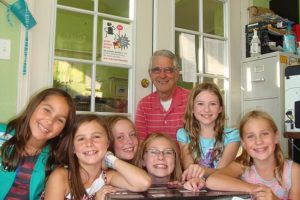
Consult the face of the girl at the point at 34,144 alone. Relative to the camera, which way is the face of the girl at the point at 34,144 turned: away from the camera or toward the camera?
toward the camera

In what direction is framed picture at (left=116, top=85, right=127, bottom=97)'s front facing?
toward the camera

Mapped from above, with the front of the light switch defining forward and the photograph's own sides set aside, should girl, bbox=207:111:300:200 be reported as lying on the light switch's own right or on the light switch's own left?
on the light switch's own left

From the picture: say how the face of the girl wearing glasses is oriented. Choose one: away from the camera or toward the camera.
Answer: toward the camera

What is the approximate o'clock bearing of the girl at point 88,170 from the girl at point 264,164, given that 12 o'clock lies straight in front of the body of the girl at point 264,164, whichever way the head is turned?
the girl at point 88,170 is roughly at 2 o'clock from the girl at point 264,164.

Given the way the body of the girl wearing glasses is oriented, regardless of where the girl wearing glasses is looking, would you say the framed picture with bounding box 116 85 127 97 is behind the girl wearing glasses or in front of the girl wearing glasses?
behind

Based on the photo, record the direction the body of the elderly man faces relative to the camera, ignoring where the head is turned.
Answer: toward the camera

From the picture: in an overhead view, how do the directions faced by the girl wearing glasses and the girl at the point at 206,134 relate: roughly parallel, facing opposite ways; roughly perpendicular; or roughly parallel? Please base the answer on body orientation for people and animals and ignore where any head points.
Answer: roughly parallel

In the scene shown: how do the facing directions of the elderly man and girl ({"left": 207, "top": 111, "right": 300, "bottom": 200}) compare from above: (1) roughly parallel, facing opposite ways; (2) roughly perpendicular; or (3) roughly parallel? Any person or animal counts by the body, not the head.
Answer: roughly parallel

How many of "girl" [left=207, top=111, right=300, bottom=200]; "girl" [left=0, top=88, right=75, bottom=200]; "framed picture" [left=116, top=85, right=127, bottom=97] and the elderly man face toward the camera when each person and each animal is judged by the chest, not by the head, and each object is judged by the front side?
4

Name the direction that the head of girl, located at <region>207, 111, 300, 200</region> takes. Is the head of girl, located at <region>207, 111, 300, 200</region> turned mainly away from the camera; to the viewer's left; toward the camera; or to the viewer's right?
toward the camera

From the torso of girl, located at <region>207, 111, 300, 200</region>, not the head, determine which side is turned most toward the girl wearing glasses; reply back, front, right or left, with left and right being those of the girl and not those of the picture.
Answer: right

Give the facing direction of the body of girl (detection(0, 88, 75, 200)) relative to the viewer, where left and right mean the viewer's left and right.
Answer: facing the viewer

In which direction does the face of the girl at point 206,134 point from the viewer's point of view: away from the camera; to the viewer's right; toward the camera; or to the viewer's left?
toward the camera
